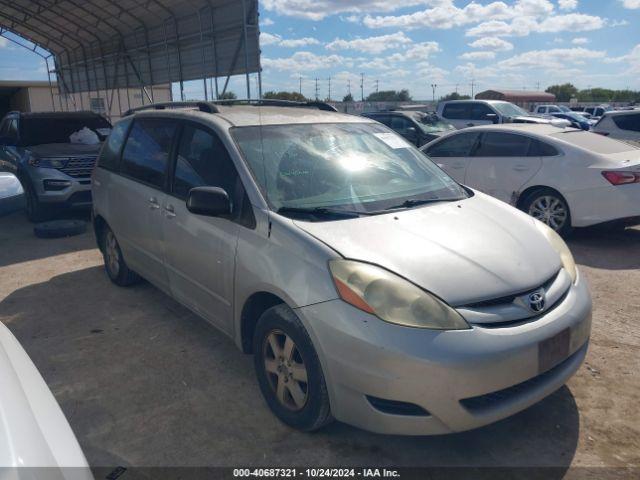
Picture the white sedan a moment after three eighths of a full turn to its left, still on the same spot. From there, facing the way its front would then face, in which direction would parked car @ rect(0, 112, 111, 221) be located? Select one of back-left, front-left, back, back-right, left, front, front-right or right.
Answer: right

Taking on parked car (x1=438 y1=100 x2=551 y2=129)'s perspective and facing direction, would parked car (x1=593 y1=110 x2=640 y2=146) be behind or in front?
in front

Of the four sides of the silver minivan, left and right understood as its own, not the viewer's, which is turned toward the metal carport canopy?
back

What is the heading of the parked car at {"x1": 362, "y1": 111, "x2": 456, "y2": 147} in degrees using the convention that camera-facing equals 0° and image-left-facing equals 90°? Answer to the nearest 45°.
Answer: approximately 315°

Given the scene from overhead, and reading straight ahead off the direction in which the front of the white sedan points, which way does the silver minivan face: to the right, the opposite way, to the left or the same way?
the opposite way

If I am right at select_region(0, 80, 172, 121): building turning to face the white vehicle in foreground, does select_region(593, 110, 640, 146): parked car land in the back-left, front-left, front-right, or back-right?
front-left

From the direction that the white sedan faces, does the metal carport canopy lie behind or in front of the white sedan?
in front

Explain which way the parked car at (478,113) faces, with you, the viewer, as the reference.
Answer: facing the viewer and to the right of the viewer

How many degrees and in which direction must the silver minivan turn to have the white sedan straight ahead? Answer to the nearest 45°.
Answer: approximately 90° to its left

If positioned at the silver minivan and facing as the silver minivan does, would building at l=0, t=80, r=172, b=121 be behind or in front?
behind

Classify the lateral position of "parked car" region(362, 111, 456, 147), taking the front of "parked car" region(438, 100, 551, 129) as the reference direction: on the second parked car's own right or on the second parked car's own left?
on the second parked car's own right

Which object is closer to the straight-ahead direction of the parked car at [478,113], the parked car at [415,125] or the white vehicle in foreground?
the white vehicle in foreground

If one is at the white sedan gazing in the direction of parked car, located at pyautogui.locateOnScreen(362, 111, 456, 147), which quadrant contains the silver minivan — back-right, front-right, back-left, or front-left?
back-left

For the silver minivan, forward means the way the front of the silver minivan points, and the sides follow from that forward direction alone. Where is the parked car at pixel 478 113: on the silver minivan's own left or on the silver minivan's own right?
on the silver minivan's own left

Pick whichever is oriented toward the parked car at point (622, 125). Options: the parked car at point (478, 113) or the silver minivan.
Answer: the parked car at point (478, 113)
